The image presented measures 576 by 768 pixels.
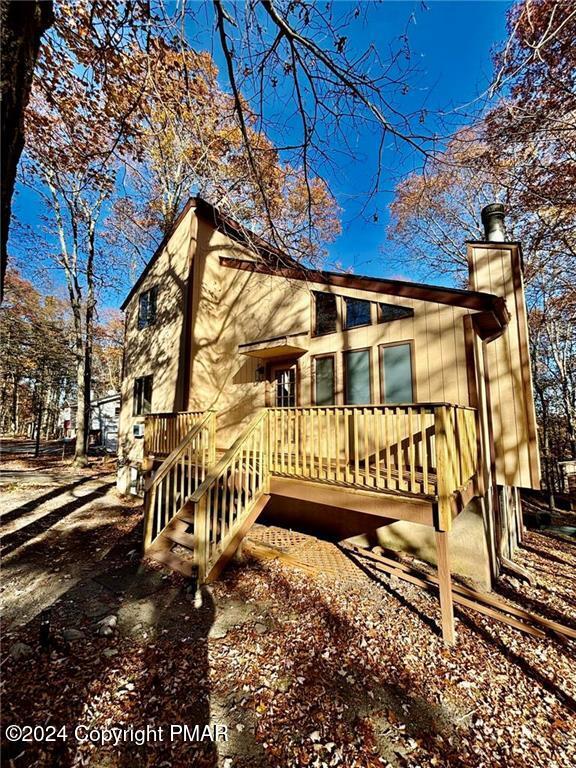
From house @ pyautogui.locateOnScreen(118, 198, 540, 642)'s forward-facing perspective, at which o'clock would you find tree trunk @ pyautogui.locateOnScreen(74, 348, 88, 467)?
The tree trunk is roughly at 4 o'clock from the house.

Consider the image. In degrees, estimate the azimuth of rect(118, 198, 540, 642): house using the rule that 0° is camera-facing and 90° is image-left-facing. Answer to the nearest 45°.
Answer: approximately 0°

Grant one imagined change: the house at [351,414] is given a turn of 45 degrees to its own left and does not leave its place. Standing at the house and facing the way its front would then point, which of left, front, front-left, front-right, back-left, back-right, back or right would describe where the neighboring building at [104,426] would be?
back

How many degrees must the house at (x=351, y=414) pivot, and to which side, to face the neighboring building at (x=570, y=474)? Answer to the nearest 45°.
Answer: approximately 135° to its left

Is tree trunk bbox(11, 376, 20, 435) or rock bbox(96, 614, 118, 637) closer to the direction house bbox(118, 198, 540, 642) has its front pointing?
the rock
